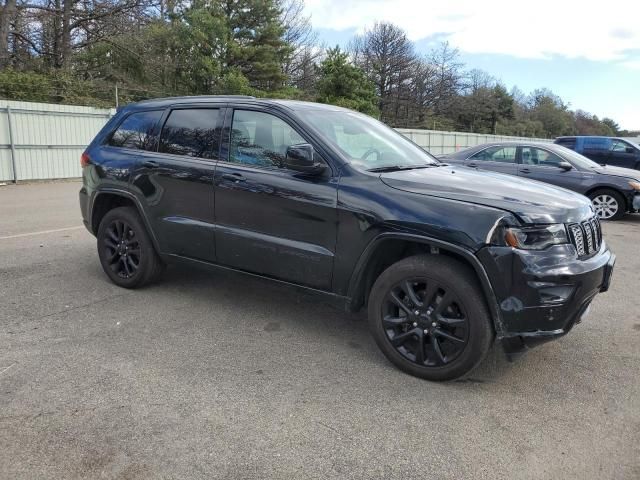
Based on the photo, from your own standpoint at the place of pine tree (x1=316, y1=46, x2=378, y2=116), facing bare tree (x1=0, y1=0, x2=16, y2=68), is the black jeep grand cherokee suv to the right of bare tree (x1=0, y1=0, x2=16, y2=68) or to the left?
left

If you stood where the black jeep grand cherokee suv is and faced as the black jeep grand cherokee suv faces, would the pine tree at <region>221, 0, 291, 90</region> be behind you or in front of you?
behind

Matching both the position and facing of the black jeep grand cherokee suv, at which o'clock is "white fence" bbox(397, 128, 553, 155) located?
The white fence is roughly at 8 o'clock from the black jeep grand cherokee suv.

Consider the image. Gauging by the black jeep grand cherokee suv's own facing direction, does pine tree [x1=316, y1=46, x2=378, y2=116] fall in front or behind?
behind

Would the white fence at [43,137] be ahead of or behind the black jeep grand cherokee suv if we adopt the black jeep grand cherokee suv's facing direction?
behind

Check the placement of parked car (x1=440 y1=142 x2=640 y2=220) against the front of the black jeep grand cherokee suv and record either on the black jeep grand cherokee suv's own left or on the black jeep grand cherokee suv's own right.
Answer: on the black jeep grand cherokee suv's own left

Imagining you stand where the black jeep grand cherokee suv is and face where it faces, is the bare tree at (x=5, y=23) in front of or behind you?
behind

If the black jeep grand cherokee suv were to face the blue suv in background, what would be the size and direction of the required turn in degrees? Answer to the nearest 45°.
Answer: approximately 90° to its left
